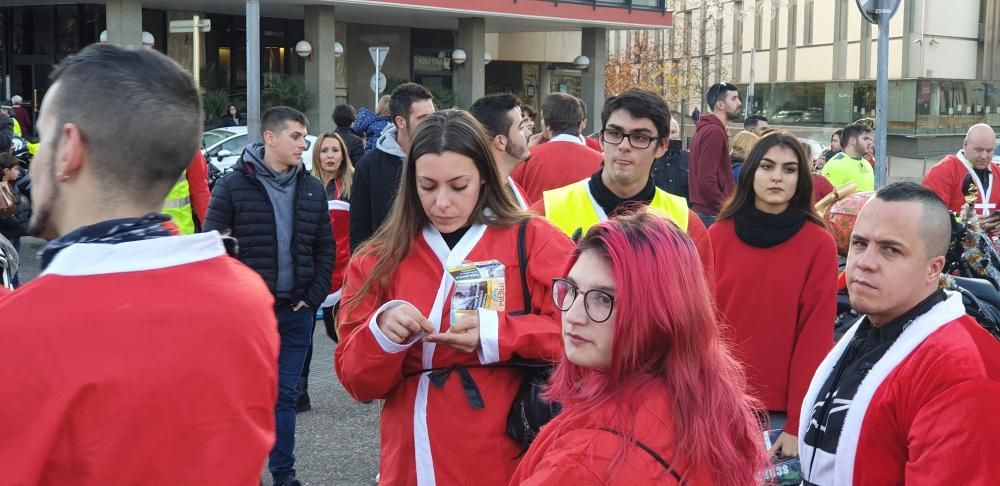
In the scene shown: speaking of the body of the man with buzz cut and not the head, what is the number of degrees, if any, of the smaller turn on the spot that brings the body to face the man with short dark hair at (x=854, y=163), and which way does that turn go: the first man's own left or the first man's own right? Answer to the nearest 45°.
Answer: approximately 135° to the first man's own right

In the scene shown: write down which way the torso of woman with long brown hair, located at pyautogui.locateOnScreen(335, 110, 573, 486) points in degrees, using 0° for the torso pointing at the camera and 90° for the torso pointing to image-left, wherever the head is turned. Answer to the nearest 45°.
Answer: approximately 0°

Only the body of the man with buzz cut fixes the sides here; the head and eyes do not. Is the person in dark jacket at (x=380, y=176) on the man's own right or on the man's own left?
on the man's own right

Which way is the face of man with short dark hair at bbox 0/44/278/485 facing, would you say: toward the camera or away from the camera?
away from the camera

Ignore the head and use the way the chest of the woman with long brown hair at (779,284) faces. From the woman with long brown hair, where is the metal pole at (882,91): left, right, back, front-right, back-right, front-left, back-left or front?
back

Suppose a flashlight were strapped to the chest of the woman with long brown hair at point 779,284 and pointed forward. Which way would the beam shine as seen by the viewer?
toward the camera

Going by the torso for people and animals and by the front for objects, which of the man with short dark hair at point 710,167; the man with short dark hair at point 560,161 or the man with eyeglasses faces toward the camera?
the man with eyeglasses

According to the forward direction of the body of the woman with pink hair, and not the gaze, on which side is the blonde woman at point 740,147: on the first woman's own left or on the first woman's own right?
on the first woman's own right

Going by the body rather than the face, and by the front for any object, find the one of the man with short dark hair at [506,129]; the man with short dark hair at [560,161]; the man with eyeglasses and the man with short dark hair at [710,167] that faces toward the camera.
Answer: the man with eyeglasses
